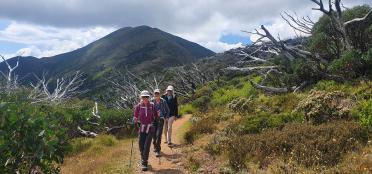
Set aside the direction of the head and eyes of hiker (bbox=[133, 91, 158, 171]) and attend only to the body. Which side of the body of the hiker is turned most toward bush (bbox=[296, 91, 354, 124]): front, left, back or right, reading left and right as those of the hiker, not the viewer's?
left

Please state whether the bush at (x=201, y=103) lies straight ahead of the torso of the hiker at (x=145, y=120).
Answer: no

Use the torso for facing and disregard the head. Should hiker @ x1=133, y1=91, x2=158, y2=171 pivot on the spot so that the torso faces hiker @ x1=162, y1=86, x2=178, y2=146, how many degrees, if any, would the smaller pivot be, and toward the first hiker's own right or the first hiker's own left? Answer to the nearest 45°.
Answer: approximately 180°

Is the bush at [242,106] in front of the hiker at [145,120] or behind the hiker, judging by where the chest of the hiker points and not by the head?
behind

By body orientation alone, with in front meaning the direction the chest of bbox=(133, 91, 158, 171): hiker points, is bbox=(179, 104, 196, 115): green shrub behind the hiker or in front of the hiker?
behind

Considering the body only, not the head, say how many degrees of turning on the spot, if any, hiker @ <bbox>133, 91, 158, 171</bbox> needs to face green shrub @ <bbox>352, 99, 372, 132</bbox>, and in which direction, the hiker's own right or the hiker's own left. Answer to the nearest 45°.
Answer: approximately 90° to the hiker's own left

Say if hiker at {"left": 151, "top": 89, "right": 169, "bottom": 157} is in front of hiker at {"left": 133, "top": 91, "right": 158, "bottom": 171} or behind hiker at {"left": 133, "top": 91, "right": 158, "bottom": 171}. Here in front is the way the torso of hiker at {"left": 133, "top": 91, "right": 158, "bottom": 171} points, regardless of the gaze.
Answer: behind

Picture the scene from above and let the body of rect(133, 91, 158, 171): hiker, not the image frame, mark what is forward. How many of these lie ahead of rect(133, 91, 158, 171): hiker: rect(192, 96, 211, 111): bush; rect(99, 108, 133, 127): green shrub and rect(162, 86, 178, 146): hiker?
0

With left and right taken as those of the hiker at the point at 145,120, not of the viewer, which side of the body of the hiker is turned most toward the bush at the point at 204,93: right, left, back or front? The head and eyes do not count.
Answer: back

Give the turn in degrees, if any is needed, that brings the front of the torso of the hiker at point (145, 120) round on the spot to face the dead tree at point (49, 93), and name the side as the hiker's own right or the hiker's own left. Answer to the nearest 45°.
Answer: approximately 135° to the hiker's own right

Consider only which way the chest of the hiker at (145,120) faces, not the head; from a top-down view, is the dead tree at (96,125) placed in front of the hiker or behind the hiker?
behind

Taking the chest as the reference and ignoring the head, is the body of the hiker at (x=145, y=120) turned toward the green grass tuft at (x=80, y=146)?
no

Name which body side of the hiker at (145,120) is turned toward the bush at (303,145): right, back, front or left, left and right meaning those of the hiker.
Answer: left

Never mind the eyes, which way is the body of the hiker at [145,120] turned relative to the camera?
toward the camera

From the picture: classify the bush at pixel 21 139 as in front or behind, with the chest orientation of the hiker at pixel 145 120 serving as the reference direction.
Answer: in front
